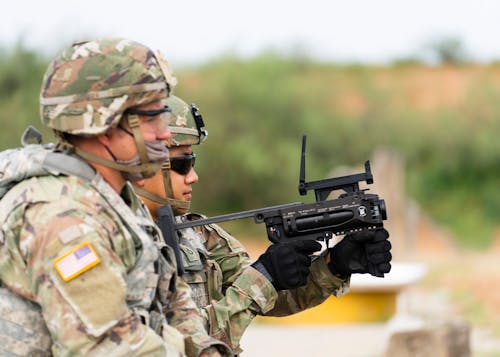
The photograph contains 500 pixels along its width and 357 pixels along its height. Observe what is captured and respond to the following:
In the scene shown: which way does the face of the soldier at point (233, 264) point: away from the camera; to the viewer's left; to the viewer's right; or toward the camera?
to the viewer's right

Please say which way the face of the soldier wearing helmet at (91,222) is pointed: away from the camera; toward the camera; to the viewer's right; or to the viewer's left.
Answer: to the viewer's right

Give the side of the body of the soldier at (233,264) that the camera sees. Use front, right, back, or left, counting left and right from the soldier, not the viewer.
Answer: right

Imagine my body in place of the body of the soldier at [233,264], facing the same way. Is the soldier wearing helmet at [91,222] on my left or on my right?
on my right

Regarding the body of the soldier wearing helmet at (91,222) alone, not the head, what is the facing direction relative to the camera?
to the viewer's right

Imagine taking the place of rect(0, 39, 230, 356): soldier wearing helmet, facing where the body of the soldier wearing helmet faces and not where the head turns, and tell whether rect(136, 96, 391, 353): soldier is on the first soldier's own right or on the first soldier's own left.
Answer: on the first soldier's own left

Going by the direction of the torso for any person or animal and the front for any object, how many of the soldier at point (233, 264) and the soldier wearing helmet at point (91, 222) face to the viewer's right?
2
